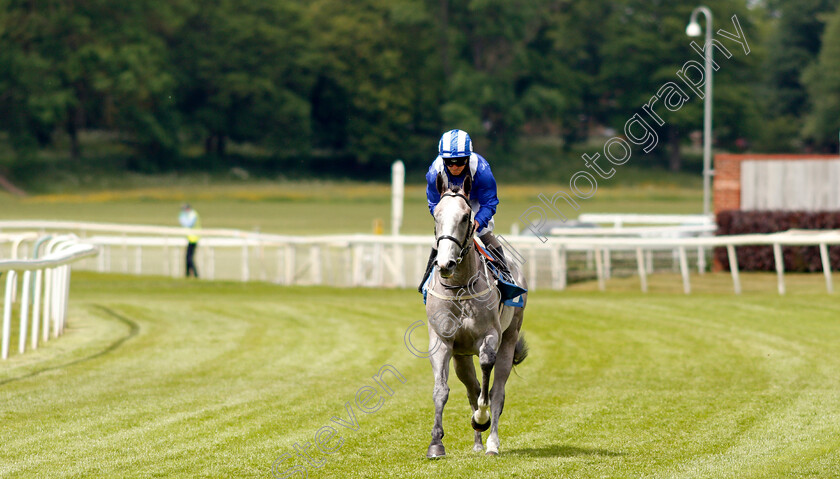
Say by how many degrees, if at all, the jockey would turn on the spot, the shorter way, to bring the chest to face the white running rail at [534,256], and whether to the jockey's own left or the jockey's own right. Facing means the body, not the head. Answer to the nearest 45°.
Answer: approximately 180°

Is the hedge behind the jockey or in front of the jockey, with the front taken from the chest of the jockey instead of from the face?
behind

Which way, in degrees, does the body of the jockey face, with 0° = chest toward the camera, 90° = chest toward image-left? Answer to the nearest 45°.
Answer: approximately 0°

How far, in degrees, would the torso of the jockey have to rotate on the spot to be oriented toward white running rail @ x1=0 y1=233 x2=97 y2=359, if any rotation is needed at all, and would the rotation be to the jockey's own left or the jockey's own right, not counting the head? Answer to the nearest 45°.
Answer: approximately 135° to the jockey's own right
